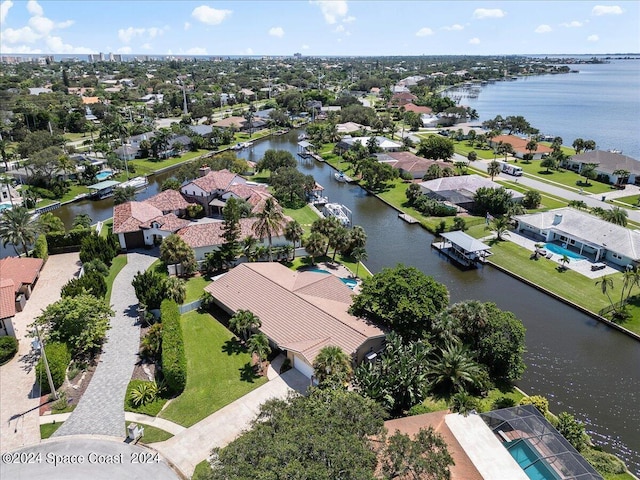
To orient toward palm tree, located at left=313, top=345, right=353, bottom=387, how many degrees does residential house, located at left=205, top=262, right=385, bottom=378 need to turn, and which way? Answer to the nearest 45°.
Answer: approximately 45° to its left

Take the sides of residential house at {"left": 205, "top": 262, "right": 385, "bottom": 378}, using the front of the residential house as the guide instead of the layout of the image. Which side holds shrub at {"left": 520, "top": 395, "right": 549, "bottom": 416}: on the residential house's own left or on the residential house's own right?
on the residential house's own left

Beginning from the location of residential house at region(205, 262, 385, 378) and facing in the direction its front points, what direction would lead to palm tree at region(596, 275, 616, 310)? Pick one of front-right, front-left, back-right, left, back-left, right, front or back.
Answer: back-left

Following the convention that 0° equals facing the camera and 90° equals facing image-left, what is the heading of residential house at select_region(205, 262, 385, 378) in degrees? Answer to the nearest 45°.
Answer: approximately 45°

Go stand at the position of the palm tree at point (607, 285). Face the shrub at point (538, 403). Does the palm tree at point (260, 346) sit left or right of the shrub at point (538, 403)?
right

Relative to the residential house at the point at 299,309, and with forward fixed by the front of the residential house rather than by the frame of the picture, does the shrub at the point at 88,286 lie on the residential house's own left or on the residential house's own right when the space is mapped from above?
on the residential house's own right

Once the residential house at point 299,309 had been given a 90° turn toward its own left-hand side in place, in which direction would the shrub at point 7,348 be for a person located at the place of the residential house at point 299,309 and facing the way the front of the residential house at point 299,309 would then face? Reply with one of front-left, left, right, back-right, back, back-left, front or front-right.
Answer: back-right

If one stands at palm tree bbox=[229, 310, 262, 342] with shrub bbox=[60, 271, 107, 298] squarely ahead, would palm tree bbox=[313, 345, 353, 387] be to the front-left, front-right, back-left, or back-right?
back-left
